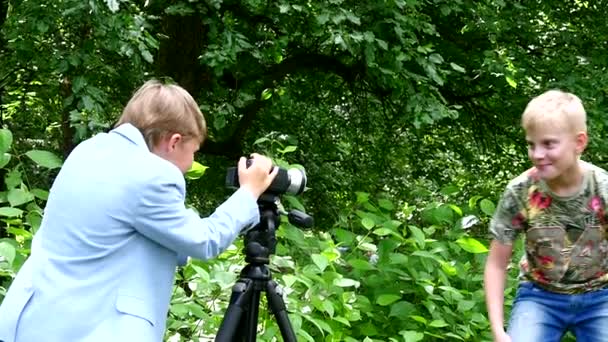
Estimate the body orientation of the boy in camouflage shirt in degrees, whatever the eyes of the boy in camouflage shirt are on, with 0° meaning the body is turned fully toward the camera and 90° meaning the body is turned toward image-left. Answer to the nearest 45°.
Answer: approximately 0°

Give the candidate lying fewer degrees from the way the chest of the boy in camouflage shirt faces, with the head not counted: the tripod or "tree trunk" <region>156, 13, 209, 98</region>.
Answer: the tripod

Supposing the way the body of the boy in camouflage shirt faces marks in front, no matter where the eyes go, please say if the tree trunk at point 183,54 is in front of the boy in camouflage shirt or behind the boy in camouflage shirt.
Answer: behind

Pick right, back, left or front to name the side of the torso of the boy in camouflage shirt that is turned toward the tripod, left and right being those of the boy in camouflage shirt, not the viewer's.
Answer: right

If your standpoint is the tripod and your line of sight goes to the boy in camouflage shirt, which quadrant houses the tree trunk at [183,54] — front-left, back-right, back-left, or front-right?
back-left

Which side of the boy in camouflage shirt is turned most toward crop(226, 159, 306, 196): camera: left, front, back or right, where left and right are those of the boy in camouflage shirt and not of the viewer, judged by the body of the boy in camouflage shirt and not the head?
right
